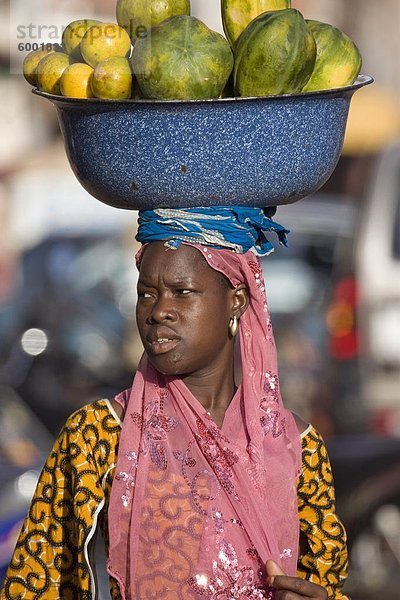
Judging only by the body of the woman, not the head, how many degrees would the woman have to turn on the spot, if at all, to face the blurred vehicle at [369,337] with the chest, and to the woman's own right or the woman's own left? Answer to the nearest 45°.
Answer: approximately 180°

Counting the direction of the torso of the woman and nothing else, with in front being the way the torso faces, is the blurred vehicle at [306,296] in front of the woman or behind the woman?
behind

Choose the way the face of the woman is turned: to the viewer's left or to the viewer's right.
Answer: to the viewer's left

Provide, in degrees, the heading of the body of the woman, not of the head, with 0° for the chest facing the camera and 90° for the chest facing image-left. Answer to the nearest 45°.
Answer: approximately 0°

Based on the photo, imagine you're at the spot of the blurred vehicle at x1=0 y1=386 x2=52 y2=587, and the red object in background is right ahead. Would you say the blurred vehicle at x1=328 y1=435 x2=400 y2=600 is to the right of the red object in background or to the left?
right

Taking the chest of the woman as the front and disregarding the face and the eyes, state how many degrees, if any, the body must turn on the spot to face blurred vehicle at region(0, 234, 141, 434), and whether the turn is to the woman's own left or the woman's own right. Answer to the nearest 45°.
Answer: approximately 180°

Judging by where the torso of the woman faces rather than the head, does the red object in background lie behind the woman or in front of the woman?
behind

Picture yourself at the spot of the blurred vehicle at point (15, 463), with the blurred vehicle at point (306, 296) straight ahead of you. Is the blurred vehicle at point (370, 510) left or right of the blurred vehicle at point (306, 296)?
right
